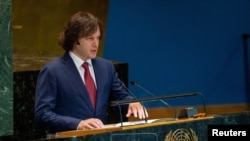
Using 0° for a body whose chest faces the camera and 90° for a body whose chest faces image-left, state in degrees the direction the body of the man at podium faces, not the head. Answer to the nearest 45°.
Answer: approximately 315°
